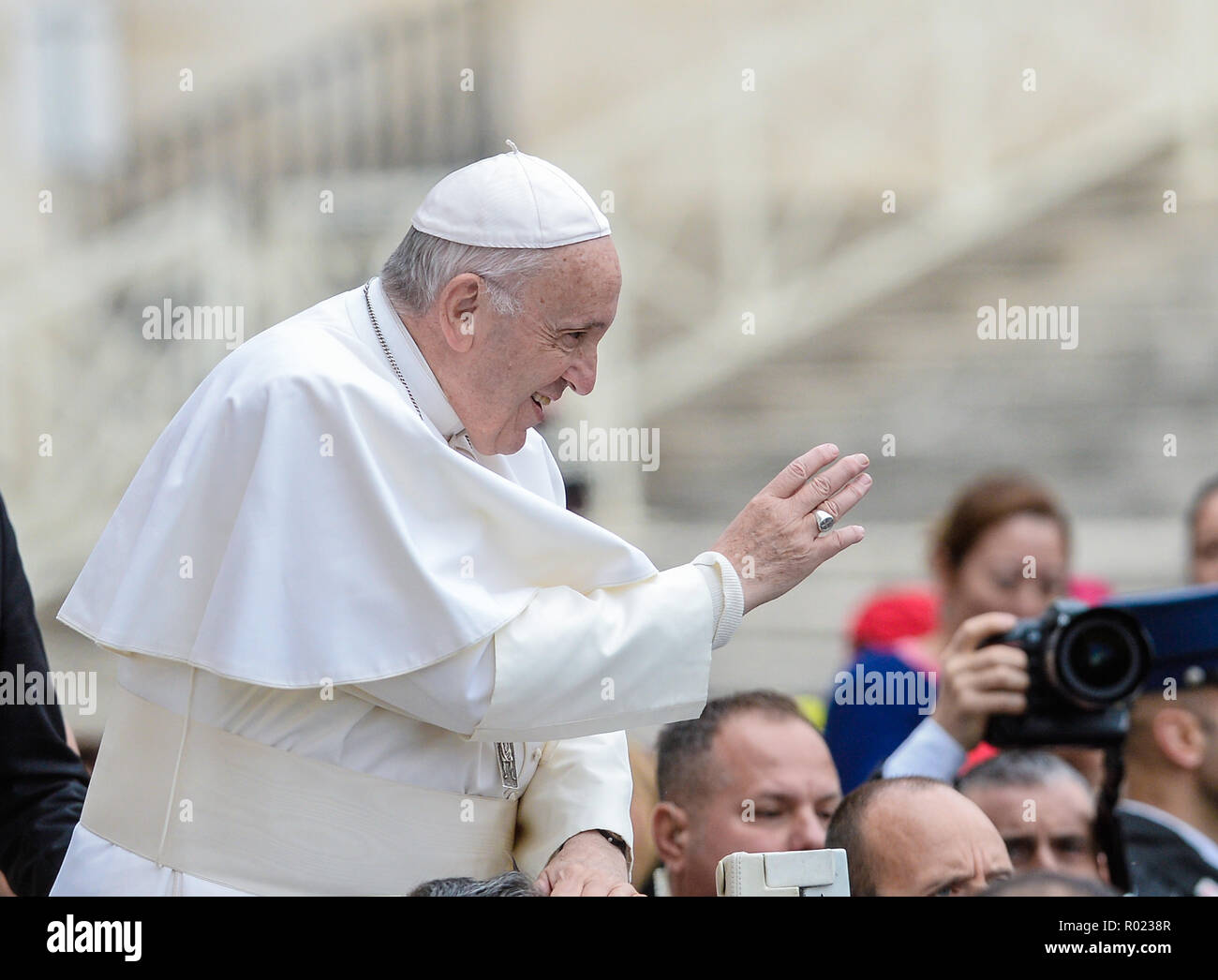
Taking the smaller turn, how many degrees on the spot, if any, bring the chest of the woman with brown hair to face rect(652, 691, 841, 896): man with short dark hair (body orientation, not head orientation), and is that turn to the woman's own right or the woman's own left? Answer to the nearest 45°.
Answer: approximately 45° to the woman's own right

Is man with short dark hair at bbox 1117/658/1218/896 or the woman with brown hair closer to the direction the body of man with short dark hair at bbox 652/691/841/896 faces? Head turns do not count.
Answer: the man with short dark hair

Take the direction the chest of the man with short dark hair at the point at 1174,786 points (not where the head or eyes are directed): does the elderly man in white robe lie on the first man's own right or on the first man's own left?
on the first man's own right

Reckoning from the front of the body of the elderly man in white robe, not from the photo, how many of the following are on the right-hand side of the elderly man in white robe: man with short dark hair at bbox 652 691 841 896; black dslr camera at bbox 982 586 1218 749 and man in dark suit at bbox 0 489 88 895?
0

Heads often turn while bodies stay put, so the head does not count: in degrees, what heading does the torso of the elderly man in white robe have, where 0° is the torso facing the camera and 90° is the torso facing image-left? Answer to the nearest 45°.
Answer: approximately 270°

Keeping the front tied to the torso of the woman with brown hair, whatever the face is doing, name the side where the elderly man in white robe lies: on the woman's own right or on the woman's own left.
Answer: on the woman's own right

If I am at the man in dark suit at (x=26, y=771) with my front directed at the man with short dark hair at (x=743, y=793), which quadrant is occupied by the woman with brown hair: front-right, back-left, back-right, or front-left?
front-left

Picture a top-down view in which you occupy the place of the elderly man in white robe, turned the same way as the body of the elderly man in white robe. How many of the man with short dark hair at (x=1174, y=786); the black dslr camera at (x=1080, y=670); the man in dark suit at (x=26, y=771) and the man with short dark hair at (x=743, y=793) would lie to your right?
0

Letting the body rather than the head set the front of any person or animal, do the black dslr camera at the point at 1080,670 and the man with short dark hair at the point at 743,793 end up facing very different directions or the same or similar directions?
same or similar directions

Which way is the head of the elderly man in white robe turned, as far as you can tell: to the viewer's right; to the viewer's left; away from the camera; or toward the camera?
to the viewer's right
